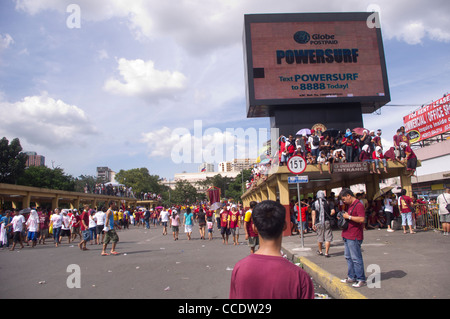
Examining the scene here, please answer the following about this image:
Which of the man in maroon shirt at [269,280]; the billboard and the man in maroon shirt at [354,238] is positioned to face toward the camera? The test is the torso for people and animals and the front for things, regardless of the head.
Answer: the billboard

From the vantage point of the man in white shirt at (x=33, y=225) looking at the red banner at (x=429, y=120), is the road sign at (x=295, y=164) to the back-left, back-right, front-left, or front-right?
front-right

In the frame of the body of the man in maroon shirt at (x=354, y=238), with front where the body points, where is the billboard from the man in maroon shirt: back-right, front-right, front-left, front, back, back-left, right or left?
right

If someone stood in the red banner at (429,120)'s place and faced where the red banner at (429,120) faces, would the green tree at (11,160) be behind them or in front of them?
in front

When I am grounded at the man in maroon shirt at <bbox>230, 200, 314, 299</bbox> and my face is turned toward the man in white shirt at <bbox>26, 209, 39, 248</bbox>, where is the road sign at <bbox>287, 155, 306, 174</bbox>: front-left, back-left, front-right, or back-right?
front-right

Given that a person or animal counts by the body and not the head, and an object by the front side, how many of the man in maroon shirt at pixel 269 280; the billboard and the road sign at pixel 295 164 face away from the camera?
1

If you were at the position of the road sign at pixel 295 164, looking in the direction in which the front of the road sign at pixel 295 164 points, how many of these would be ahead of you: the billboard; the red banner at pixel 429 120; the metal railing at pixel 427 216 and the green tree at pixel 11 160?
0

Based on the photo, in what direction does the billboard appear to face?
toward the camera

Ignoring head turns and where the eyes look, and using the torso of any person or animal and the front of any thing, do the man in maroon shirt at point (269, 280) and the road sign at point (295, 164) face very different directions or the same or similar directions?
very different directions

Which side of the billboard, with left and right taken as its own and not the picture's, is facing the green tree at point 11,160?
right

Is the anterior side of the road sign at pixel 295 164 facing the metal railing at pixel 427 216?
no

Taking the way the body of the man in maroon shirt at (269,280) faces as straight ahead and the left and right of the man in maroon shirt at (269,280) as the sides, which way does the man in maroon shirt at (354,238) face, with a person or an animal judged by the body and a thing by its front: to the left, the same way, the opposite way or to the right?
to the left

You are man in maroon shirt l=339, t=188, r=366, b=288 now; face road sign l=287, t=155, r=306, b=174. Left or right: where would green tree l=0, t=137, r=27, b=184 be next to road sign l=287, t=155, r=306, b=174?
left

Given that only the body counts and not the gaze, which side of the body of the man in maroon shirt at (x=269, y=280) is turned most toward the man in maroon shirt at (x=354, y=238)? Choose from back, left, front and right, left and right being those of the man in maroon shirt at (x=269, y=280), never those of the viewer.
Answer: front

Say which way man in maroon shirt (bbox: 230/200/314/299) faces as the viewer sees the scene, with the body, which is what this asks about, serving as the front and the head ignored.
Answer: away from the camera

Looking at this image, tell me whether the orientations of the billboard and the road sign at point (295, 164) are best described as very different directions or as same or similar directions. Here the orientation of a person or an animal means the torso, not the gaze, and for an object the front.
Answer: same or similar directions

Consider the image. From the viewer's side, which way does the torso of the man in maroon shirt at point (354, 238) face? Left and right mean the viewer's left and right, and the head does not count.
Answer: facing to the left of the viewer

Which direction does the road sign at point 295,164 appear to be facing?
toward the camera

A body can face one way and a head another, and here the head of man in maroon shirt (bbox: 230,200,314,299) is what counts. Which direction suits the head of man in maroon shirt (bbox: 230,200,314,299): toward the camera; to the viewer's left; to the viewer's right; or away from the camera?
away from the camera

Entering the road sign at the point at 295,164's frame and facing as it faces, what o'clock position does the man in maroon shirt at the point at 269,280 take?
The man in maroon shirt is roughly at 12 o'clock from the road sign.
